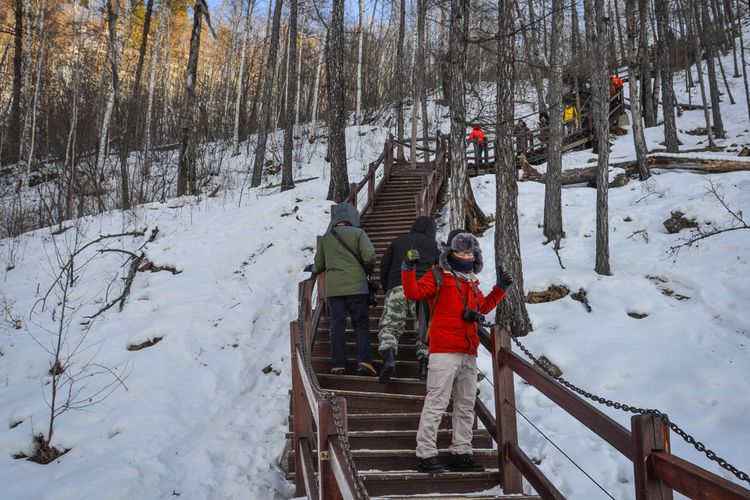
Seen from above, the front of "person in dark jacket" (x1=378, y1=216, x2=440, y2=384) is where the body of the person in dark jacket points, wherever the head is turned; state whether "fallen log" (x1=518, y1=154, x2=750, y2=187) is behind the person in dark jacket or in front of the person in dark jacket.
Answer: in front

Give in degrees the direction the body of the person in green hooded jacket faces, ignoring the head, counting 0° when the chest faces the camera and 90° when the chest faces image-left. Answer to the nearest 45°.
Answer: approximately 180°

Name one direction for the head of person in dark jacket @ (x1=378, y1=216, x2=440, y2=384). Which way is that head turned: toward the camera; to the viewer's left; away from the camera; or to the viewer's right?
away from the camera

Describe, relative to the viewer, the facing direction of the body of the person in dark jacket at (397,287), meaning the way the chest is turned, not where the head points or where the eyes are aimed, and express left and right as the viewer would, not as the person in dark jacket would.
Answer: facing away from the viewer and to the right of the viewer
